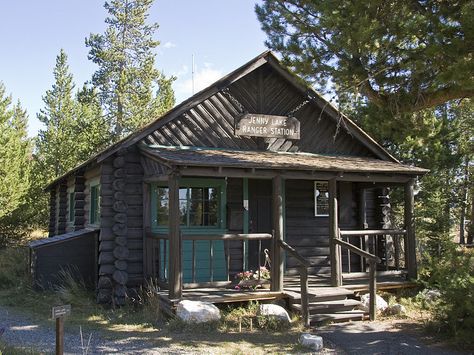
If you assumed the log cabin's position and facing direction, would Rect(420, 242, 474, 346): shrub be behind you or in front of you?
in front

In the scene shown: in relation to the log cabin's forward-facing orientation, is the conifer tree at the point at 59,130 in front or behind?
behind

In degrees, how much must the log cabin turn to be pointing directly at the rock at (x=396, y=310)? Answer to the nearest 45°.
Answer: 0° — it already faces it

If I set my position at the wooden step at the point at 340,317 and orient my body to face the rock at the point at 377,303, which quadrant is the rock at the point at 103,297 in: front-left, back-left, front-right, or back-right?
back-left

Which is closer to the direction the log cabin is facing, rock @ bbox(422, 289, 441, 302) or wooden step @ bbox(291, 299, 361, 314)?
the wooden step

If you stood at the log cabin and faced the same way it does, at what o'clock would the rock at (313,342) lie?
The rock is roughly at 1 o'clock from the log cabin.

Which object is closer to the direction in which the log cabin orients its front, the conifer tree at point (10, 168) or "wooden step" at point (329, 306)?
the wooden step

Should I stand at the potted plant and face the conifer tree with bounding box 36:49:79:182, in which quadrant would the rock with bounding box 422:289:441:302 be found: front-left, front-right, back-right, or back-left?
back-right
